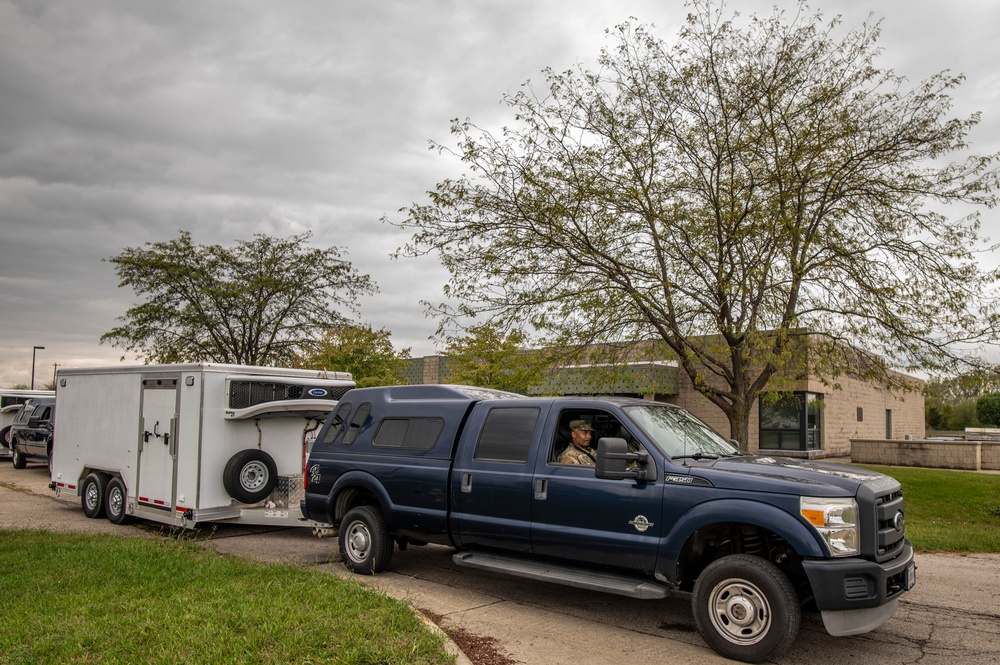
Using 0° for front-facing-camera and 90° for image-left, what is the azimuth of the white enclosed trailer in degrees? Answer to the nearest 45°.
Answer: approximately 315°

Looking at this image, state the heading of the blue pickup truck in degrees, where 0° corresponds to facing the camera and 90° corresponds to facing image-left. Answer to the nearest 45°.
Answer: approximately 315°

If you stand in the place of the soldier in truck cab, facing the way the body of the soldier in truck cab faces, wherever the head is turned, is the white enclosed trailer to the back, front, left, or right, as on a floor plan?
back

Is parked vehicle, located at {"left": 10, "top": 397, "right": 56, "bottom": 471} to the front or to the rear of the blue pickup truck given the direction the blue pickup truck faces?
to the rear

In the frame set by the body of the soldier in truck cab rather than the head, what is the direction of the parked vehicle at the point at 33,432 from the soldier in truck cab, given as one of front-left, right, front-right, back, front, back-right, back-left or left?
back

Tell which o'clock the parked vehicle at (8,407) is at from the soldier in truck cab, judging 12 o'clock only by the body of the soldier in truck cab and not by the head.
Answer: The parked vehicle is roughly at 6 o'clock from the soldier in truck cab.

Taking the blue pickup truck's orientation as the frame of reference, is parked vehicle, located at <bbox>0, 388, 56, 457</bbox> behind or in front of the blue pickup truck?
behind

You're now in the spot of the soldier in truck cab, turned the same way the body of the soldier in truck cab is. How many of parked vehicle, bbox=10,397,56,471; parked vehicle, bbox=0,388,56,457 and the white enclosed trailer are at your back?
3

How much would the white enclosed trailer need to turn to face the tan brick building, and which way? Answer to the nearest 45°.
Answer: approximately 90° to its left

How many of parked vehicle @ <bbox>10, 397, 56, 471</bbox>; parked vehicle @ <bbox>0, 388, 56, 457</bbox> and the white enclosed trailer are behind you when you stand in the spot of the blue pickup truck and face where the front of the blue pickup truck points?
3

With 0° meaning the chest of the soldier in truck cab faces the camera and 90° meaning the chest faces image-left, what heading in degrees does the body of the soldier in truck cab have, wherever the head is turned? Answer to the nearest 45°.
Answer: approximately 315°

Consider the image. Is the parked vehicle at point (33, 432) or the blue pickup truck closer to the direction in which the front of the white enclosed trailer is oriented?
the blue pickup truck
